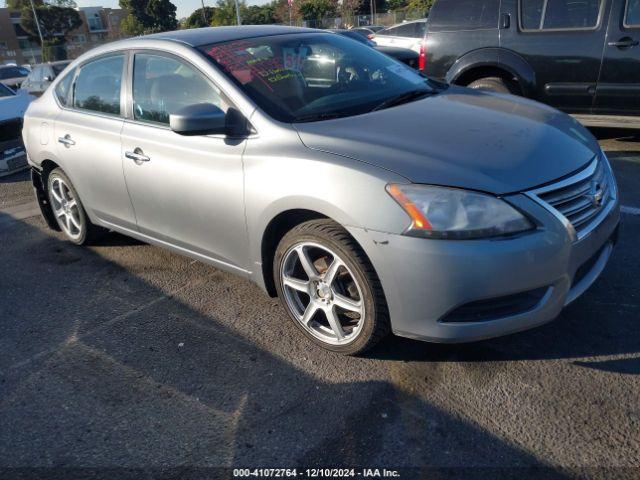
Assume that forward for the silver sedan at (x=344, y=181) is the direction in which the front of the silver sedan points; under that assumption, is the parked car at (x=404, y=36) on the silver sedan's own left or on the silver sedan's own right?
on the silver sedan's own left

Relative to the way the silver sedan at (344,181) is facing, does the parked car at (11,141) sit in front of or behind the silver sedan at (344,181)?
behind

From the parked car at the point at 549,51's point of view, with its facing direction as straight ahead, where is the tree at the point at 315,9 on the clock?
The tree is roughly at 8 o'clock from the parked car.

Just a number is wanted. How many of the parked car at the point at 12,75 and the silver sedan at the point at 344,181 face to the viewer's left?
0

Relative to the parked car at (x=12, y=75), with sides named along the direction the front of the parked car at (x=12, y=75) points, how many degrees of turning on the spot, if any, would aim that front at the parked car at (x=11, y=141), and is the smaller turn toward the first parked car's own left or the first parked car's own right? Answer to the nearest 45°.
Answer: approximately 45° to the first parked car's own right

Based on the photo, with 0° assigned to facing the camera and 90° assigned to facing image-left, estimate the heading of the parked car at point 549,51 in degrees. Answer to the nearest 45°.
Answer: approximately 270°

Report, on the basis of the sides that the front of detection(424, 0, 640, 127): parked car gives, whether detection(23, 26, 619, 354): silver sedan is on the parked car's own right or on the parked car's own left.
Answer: on the parked car's own right

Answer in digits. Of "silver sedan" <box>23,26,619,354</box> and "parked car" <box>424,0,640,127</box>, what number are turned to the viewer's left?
0

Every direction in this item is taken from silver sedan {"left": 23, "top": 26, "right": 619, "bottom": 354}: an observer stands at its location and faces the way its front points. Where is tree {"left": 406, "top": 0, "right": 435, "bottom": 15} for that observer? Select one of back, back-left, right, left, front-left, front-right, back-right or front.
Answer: back-left

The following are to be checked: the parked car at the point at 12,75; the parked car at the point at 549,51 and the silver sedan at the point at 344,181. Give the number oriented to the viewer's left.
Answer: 0

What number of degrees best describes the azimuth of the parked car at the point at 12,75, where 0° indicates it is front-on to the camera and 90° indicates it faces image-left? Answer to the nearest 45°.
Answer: approximately 315°

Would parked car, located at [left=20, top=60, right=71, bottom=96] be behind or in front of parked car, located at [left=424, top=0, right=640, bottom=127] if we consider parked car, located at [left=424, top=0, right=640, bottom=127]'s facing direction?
behind

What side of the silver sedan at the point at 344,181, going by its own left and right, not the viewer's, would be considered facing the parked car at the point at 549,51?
left

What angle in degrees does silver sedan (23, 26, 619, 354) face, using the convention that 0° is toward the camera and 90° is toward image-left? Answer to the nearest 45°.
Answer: approximately 315°

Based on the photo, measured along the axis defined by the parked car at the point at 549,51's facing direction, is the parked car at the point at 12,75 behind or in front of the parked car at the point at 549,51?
behind

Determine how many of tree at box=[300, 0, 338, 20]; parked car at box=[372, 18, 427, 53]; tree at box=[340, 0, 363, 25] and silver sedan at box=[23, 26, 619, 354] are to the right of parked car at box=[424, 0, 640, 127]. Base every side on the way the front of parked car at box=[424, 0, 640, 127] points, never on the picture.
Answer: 1
